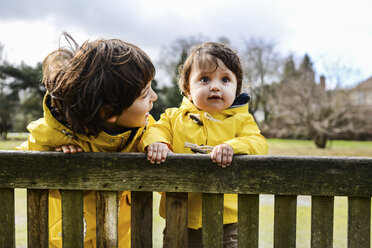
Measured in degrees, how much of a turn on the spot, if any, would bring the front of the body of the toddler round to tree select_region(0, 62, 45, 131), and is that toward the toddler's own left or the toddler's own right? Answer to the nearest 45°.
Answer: approximately 135° to the toddler's own right

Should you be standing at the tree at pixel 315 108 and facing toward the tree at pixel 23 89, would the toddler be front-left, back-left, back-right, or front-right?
front-left

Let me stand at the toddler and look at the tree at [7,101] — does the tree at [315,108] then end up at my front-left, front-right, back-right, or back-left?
front-right

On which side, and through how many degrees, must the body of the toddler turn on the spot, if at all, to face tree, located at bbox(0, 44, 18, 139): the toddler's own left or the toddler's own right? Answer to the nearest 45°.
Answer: approximately 135° to the toddler's own right

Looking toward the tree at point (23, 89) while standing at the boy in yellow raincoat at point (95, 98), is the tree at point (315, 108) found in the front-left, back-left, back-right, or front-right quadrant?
front-right

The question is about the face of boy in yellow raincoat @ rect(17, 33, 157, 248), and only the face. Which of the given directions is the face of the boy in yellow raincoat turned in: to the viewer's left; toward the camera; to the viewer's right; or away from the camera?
to the viewer's right

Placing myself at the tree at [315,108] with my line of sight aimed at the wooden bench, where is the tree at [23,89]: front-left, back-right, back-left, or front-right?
front-right

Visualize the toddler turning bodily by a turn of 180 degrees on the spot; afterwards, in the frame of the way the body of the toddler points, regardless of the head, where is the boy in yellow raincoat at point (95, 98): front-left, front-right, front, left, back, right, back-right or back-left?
back-left

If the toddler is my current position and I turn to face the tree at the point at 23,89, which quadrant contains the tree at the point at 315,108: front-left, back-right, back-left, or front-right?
front-right

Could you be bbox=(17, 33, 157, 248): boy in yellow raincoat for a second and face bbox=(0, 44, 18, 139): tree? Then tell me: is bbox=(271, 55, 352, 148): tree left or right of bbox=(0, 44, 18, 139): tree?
right

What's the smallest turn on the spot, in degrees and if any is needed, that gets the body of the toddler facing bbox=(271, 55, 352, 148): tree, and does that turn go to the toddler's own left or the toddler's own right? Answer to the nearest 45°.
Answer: approximately 180°

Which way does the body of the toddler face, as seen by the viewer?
toward the camera
